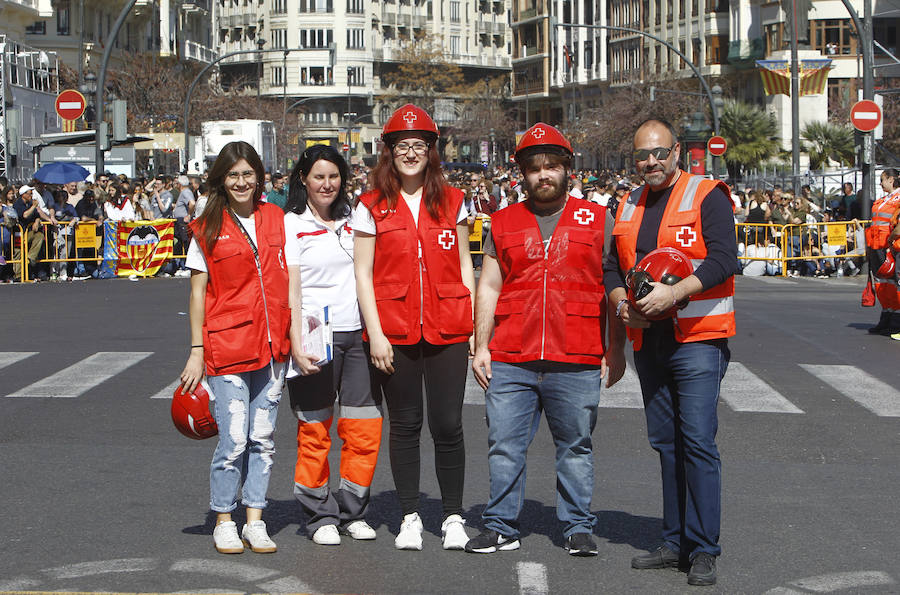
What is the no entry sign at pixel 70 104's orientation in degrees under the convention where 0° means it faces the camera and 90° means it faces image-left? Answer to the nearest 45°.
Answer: approximately 0°

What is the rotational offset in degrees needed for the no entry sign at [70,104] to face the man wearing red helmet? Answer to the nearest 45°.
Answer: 0° — it already faces them

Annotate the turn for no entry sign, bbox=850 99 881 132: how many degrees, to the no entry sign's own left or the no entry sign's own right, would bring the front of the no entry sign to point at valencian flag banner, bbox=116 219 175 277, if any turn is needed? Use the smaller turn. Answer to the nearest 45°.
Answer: approximately 90° to the no entry sign's own right

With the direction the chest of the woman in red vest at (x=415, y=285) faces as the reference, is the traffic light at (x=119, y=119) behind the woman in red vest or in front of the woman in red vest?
behind

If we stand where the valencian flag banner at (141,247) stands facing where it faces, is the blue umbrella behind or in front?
behind

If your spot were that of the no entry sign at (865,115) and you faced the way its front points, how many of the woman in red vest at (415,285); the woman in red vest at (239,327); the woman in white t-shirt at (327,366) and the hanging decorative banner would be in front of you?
3
